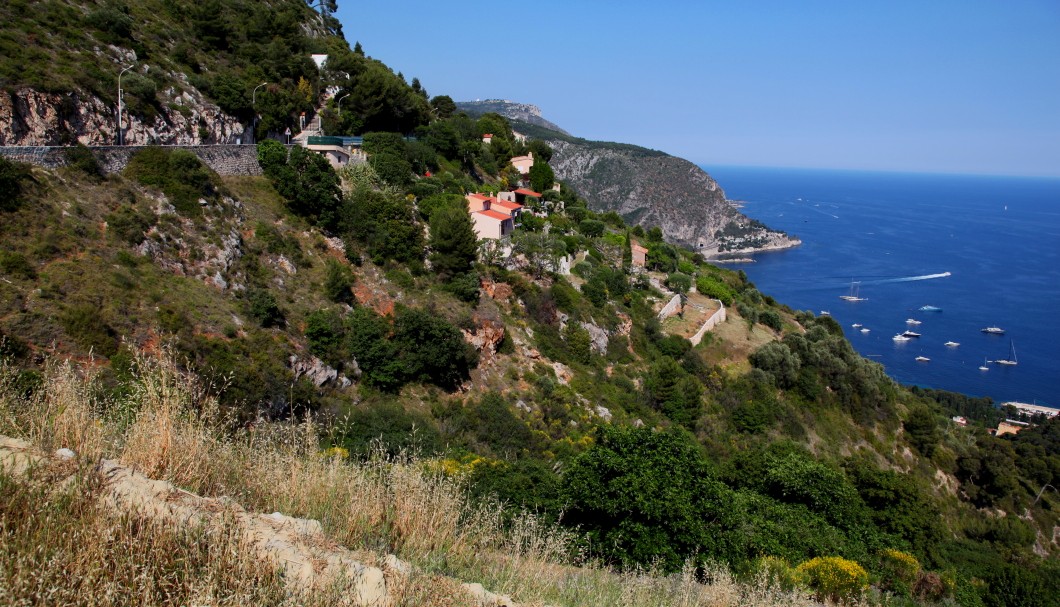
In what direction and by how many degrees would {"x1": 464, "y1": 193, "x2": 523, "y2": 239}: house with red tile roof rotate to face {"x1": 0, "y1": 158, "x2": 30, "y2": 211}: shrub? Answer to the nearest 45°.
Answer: approximately 90° to its right

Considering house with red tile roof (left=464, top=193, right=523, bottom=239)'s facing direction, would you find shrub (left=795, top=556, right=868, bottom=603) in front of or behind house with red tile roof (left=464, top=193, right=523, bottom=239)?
in front

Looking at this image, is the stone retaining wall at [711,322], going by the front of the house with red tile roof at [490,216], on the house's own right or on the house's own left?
on the house's own left

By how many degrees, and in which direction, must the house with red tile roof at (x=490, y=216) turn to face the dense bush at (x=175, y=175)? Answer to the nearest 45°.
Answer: approximately 90° to its right

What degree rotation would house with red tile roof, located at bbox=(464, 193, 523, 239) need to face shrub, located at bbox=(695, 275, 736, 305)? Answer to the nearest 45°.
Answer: approximately 90° to its left

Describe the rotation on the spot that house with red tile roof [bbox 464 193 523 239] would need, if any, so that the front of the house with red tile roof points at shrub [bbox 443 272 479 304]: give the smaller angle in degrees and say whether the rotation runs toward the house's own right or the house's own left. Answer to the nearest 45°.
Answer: approximately 45° to the house's own right

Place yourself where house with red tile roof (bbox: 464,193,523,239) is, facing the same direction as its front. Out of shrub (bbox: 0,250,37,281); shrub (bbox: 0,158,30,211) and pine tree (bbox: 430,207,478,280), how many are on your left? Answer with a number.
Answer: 0

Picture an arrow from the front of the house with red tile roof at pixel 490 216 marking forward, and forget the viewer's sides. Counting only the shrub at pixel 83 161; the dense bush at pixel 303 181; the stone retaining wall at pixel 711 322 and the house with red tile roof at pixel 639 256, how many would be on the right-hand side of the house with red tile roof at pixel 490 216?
2

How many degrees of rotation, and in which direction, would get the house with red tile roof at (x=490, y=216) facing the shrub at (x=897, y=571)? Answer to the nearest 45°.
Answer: approximately 45° to its right

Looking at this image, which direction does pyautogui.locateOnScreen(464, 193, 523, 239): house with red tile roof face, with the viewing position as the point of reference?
facing the viewer and to the right of the viewer

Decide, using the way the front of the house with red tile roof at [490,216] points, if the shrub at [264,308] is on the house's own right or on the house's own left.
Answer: on the house's own right
